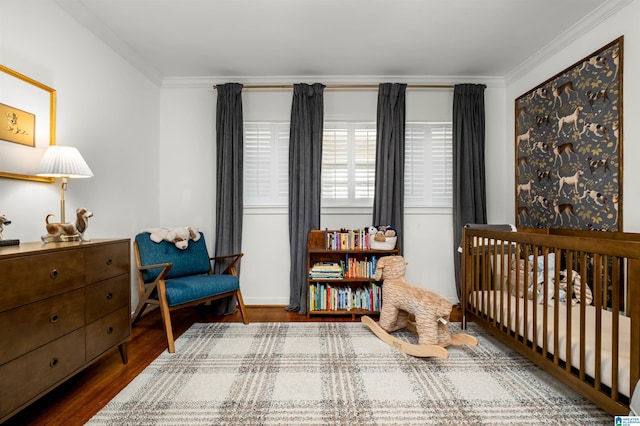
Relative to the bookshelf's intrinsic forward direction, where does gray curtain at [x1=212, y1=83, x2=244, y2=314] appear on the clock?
The gray curtain is roughly at 3 o'clock from the bookshelf.

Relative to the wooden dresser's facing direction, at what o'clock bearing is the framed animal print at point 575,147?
The framed animal print is roughly at 11 o'clock from the wooden dresser.

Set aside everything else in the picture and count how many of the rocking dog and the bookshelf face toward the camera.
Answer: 1

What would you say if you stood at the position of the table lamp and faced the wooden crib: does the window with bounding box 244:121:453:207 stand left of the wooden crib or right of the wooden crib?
left

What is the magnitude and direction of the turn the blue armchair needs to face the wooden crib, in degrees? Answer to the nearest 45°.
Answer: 0° — it already faces it

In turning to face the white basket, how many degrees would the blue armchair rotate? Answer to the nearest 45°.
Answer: approximately 45° to its left

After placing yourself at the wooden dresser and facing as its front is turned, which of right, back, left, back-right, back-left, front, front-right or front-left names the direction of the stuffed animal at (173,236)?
left

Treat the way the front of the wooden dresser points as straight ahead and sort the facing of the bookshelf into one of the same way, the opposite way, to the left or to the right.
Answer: to the right

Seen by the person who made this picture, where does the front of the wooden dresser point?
facing the viewer and to the right of the viewer

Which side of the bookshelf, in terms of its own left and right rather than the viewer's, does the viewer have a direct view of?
front

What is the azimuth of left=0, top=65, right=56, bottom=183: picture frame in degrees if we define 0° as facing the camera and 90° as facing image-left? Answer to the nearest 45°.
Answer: approximately 315°

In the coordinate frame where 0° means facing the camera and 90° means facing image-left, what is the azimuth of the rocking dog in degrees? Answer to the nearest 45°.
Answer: approximately 135°

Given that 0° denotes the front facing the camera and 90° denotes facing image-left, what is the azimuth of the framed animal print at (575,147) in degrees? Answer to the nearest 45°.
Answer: approximately 45°

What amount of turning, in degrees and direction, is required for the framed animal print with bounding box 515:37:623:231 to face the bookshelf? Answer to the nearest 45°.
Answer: approximately 45° to its right

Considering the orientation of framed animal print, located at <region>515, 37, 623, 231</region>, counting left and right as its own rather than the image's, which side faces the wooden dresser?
front
